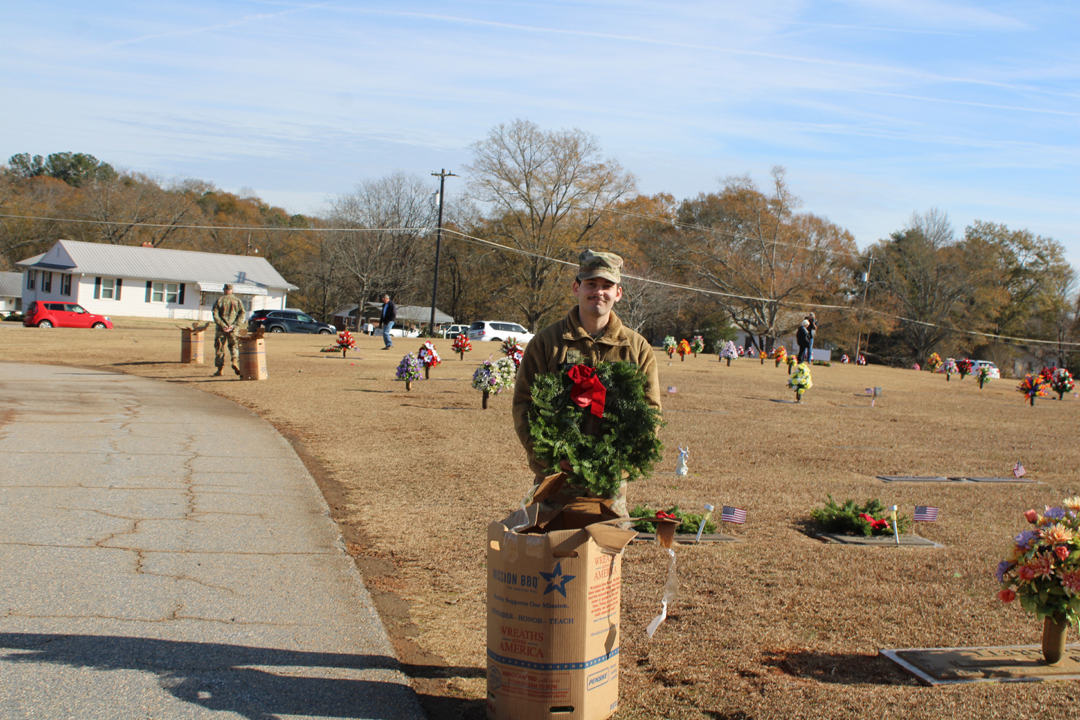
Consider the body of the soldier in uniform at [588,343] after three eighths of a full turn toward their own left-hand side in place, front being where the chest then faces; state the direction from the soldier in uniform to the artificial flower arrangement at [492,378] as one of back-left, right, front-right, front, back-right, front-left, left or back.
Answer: front-left

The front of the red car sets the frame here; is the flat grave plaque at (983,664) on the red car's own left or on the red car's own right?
on the red car's own right

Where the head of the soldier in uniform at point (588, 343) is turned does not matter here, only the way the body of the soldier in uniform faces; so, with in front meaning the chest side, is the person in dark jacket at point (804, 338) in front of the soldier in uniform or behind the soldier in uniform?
behind

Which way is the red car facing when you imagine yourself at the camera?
facing to the right of the viewer

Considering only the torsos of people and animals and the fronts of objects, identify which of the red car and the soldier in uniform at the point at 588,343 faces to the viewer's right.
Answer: the red car
